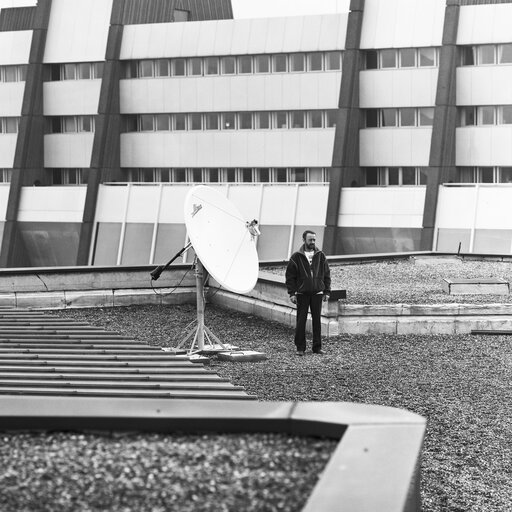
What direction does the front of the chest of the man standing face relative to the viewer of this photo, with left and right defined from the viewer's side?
facing the viewer

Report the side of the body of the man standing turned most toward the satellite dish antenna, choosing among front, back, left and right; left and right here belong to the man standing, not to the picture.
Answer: right

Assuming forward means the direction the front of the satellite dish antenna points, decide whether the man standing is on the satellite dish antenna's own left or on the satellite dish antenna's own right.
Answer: on the satellite dish antenna's own left

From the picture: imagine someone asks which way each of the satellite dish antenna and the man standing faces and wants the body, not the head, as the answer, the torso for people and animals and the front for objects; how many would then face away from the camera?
0
